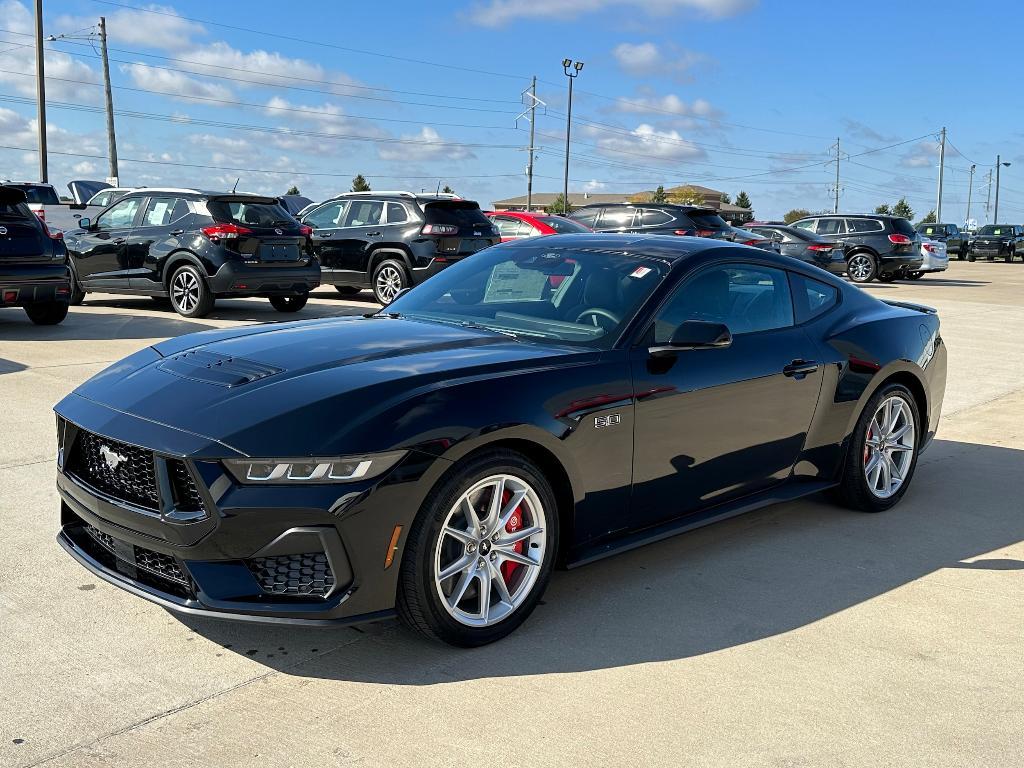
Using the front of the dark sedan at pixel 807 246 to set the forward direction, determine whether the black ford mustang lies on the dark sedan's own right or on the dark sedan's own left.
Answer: on the dark sedan's own left

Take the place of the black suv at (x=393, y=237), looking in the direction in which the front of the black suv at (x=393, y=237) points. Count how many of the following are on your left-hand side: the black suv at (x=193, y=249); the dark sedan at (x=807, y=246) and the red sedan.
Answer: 1

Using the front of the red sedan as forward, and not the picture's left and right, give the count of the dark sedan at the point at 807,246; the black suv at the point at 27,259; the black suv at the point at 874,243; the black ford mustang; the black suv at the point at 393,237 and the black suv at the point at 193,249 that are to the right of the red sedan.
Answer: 2

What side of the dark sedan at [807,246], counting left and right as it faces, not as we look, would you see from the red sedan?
left

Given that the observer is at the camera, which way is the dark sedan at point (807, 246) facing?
facing away from the viewer and to the left of the viewer

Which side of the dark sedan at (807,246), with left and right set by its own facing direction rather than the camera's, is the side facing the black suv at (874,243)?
right

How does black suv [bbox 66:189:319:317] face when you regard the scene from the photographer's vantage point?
facing away from the viewer and to the left of the viewer

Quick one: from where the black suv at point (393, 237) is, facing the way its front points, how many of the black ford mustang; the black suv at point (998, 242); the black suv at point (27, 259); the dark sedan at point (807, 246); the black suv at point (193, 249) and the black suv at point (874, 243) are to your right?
3

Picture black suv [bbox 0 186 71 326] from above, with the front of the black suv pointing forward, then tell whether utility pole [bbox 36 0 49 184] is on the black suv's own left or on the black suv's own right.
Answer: on the black suv's own right

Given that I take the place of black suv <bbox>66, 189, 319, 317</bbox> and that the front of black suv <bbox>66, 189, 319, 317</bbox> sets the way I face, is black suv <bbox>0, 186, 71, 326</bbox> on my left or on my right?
on my left

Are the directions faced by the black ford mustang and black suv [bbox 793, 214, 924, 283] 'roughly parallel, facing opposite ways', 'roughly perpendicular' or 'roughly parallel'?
roughly perpendicular

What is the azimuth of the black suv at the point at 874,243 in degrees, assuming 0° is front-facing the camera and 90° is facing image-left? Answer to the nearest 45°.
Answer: approximately 135°
